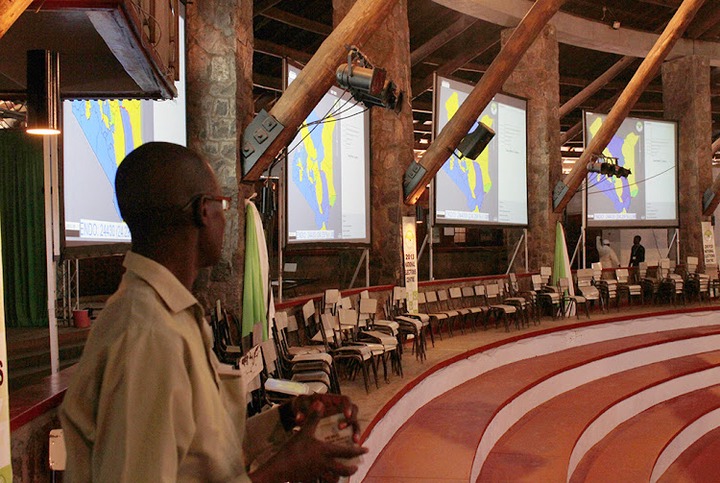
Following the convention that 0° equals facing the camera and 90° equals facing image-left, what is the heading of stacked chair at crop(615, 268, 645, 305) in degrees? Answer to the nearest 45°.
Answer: approximately 315°

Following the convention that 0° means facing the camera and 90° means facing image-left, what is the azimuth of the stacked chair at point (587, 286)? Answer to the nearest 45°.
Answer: approximately 315°

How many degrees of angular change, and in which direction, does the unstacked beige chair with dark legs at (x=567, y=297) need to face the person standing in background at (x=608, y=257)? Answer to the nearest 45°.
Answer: approximately 135° to its left

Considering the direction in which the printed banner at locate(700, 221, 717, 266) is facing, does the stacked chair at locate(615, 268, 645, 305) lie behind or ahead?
ahead

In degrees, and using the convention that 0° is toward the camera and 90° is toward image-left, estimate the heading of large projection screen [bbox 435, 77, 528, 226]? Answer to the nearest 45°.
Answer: approximately 315°

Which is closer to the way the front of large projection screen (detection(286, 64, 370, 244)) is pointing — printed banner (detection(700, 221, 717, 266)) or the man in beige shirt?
the man in beige shirt

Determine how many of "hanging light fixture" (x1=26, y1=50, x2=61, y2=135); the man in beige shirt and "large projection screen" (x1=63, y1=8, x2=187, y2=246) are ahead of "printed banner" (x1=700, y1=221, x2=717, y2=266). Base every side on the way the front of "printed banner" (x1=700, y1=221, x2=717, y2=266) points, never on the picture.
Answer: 3

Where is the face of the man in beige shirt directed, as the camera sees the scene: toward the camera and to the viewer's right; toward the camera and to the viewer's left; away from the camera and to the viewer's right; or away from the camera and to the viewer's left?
away from the camera and to the viewer's right

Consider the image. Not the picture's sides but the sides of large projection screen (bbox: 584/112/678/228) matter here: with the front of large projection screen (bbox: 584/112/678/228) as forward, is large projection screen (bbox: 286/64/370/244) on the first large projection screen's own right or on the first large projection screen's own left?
on the first large projection screen's own right

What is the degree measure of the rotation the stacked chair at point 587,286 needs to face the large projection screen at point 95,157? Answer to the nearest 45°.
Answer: approximately 45° to its right

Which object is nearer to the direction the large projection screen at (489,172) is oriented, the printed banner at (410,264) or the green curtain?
the printed banner
